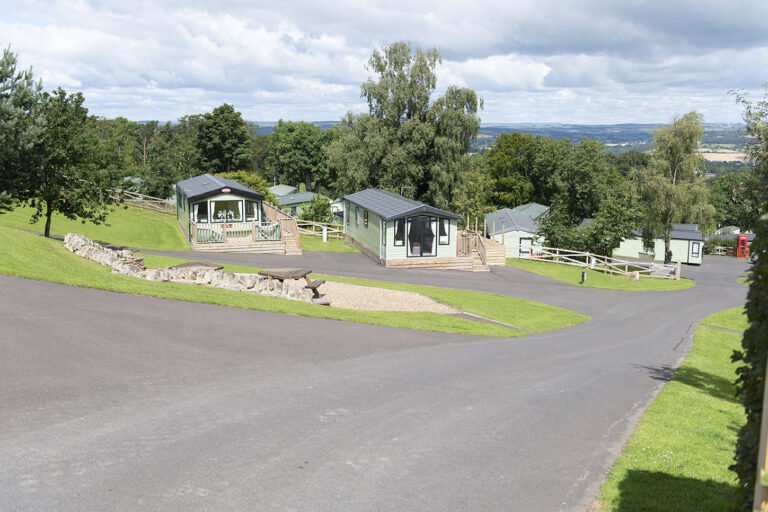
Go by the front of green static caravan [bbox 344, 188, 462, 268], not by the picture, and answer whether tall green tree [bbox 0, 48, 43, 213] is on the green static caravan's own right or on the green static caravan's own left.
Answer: on the green static caravan's own right

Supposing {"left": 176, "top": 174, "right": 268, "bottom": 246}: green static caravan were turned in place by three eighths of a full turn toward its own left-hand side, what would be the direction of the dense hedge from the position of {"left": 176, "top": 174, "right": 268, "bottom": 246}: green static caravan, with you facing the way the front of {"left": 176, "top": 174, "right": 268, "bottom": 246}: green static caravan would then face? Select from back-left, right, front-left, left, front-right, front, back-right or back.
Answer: back-right

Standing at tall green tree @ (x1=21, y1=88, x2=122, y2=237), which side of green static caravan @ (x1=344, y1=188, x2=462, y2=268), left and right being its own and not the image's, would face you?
right

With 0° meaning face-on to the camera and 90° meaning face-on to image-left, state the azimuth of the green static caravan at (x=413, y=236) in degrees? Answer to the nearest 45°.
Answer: approximately 315°

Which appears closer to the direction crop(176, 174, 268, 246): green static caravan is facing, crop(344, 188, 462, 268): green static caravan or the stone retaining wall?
the stone retaining wall

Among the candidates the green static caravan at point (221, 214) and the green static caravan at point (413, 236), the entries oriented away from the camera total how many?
0

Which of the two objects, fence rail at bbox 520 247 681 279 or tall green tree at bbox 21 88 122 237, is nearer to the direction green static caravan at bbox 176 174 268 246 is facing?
the tall green tree

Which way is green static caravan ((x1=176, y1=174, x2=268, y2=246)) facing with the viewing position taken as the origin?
facing the viewer

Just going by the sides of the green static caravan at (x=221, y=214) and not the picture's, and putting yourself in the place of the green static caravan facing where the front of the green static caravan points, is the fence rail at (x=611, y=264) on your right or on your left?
on your left
